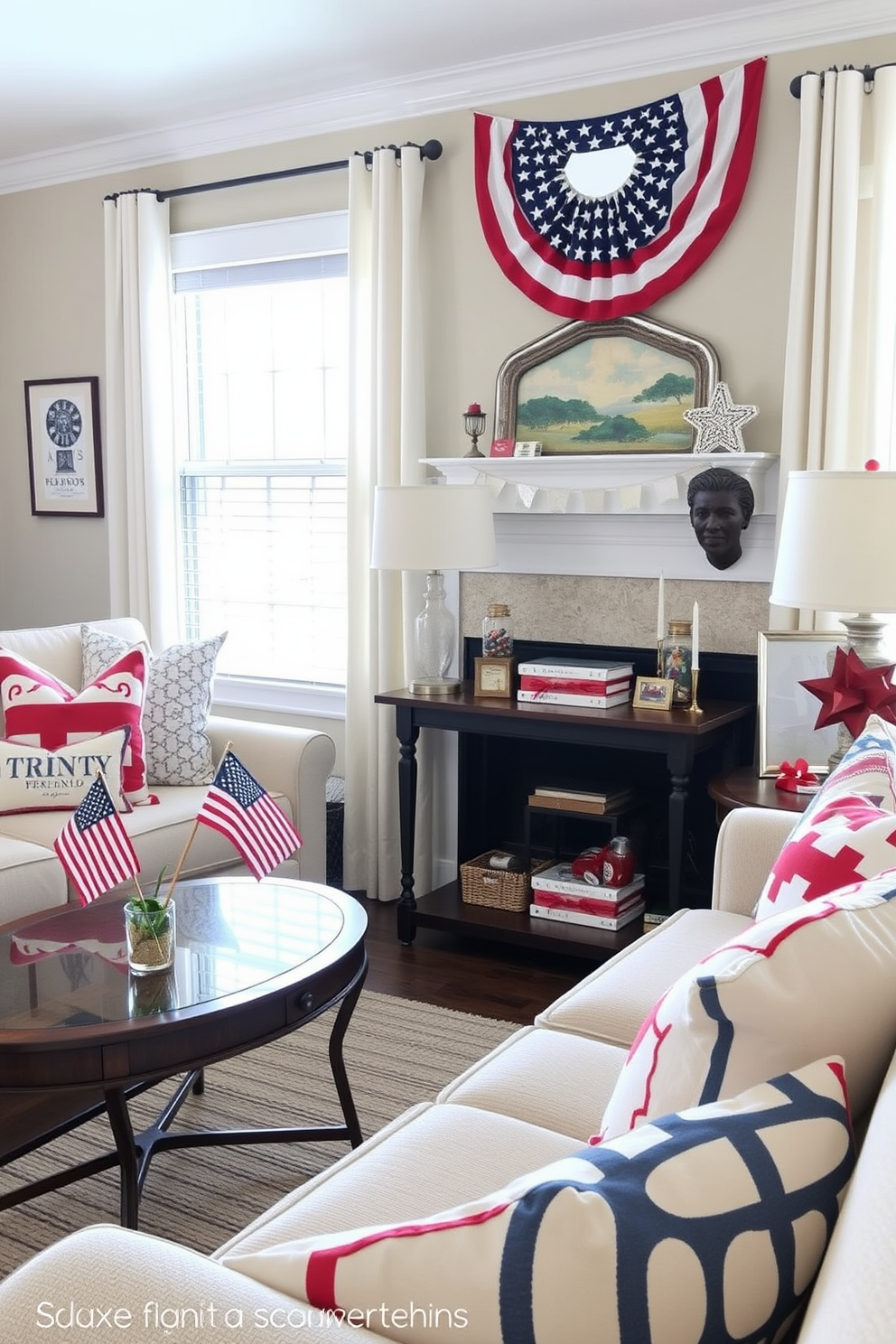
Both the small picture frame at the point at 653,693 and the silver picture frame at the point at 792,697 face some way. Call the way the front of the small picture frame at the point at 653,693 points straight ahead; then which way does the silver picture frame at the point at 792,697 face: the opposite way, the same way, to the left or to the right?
the same way

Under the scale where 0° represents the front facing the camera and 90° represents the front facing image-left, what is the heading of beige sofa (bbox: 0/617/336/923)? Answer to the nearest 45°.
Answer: approximately 315°

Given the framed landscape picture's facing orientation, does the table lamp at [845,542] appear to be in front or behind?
in front

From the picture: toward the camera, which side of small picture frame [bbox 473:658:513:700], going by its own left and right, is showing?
front

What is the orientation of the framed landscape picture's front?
toward the camera

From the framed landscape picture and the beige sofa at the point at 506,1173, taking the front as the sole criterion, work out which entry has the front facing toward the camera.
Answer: the framed landscape picture

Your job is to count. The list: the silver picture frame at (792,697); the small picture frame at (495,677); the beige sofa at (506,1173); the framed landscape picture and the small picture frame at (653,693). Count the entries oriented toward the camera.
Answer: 4

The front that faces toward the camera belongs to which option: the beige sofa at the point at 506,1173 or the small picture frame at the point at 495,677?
the small picture frame

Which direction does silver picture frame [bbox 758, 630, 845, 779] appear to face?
toward the camera

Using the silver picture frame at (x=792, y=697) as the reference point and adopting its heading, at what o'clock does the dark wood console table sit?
The dark wood console table is roughly at 3 o'clock from the silver picture frame.

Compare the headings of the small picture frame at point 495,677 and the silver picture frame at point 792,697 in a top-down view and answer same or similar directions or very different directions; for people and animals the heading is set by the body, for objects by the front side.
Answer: same or similar directions

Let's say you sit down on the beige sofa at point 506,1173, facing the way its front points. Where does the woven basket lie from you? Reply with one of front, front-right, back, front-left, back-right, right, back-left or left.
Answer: front-right

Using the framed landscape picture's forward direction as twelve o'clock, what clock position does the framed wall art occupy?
The framed wall art is roughly at 4 o'clock from the framed landscape picture.

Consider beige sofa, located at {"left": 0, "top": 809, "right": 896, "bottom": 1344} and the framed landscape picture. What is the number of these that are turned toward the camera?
1
